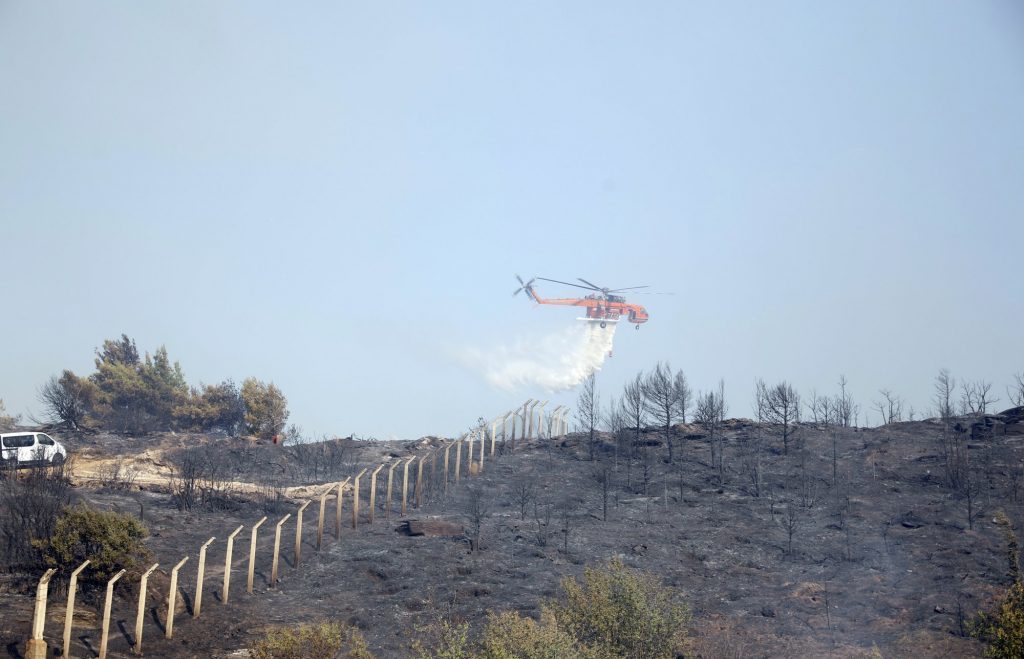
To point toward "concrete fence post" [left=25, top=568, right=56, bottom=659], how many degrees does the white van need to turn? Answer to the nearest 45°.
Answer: approximately 90° to its right

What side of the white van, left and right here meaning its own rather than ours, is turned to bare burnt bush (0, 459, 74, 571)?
right

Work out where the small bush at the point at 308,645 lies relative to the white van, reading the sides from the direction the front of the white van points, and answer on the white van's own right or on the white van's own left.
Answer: on the white van's own right

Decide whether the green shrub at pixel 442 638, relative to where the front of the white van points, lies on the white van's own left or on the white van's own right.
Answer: on the white van's own right

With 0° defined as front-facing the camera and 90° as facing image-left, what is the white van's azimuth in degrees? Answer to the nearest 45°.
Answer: approximately 270°

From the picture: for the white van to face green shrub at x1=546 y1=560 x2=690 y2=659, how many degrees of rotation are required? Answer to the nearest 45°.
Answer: approximately 45° to its right
